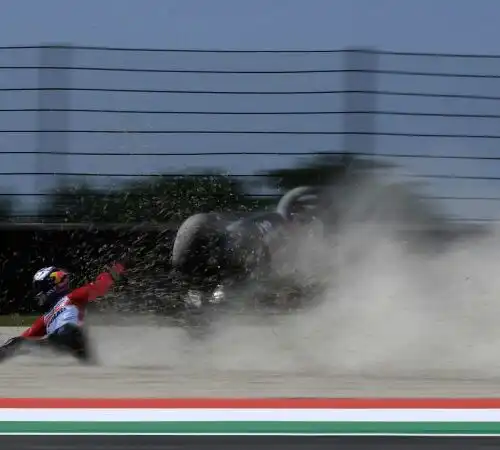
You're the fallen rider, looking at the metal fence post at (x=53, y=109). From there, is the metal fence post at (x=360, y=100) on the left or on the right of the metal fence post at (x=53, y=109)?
right

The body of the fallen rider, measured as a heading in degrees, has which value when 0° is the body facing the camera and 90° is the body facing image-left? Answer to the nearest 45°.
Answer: approximately 45°

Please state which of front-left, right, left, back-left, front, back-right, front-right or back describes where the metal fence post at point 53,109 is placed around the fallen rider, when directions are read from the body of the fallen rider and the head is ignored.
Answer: back-right

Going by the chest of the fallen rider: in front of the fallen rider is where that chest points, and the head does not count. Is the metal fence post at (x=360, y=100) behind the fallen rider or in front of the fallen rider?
behind
